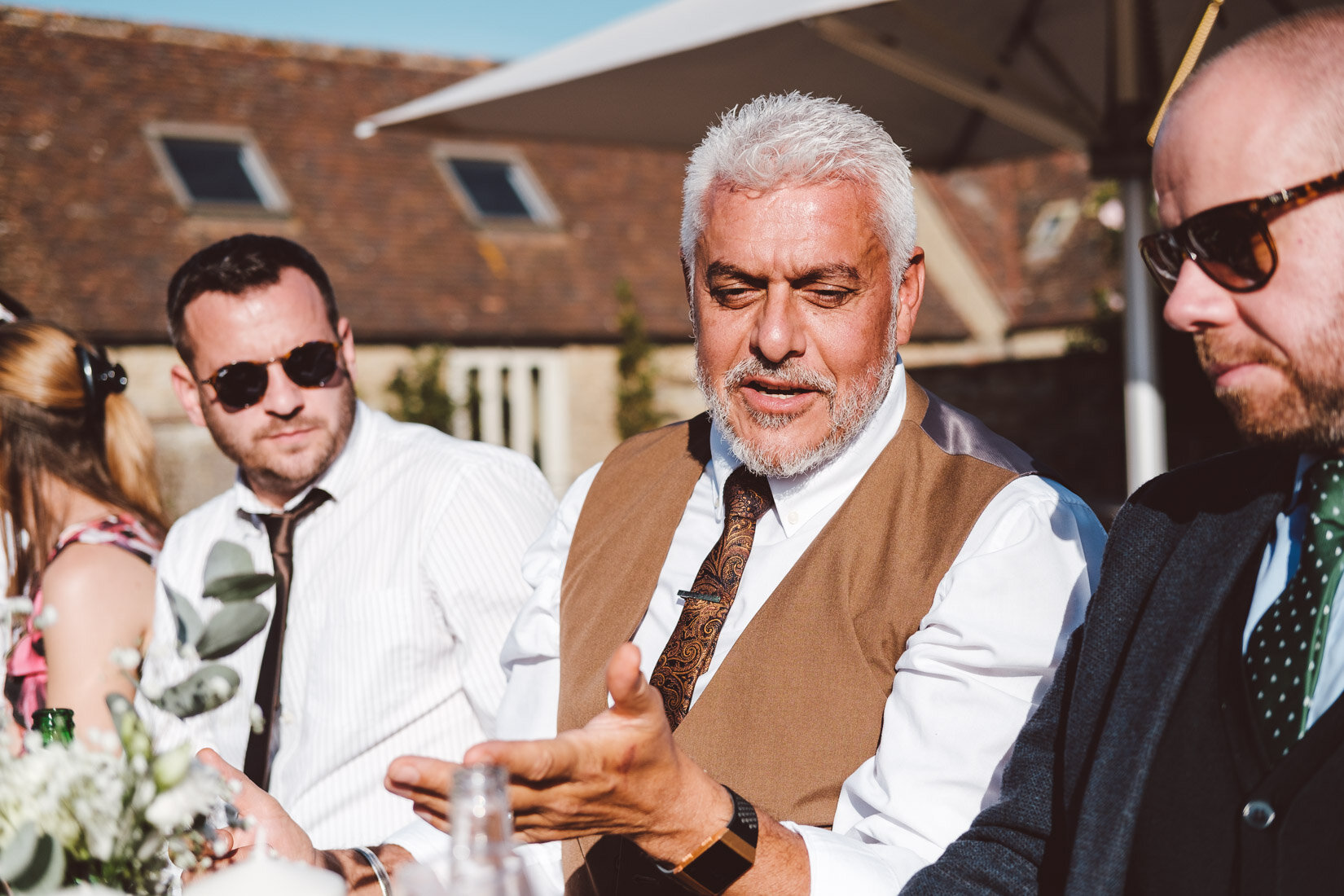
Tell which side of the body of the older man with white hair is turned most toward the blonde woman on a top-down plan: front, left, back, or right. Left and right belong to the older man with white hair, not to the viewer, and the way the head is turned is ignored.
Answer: right

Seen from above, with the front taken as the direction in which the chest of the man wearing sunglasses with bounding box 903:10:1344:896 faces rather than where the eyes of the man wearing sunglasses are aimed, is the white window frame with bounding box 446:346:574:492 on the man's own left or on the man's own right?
on the man's own right

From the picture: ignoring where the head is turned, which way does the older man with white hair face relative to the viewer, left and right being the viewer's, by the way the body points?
facing the viewer and to the left of the viewer

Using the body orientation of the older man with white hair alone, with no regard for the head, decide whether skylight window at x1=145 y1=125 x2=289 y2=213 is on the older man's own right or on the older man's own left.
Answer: on the older man's own right

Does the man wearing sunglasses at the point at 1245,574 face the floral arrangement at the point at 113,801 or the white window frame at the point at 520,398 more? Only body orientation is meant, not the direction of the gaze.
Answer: the floral arrangement

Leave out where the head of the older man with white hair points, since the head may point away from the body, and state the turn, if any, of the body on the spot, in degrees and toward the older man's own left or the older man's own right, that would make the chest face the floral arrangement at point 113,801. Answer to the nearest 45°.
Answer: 0° — they already face it

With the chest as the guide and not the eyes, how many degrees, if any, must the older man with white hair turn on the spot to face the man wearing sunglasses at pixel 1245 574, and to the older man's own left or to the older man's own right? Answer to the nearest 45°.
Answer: approximately 90° to the older man's own left

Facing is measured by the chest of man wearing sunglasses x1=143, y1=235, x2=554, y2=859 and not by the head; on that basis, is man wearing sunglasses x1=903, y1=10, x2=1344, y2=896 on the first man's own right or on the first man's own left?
on the first man's own left

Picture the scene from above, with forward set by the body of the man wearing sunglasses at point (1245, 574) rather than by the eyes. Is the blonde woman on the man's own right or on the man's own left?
on the man's own right
